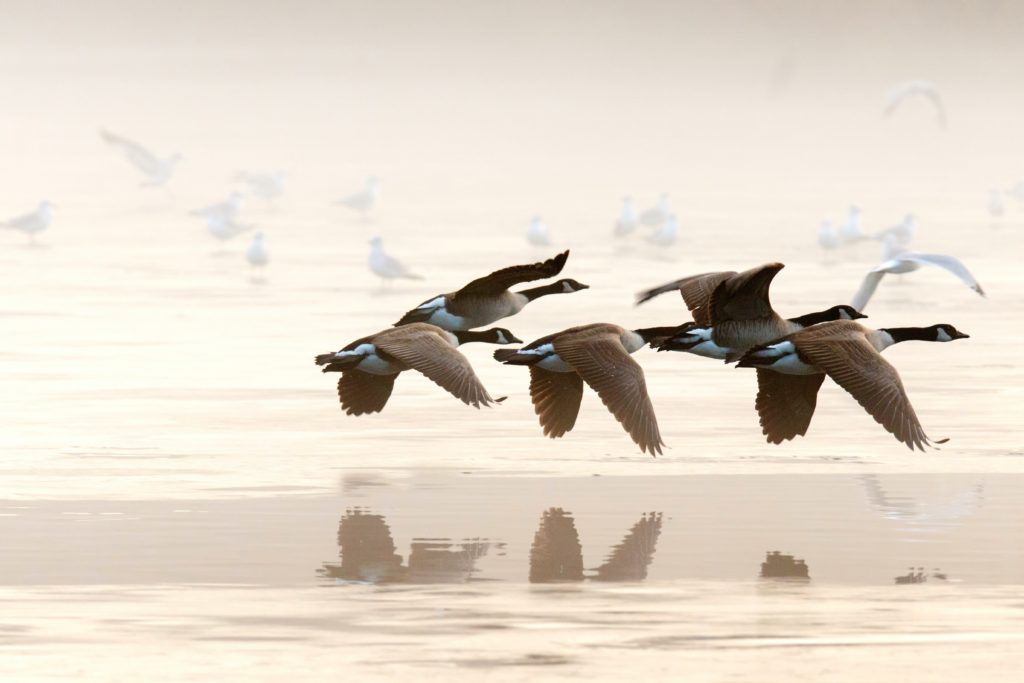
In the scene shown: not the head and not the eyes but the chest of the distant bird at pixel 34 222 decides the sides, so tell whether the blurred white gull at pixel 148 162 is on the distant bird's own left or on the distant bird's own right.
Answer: on the distant bird's own left

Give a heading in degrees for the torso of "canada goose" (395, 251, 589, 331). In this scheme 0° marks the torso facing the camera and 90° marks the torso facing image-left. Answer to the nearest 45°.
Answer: approximately 270°

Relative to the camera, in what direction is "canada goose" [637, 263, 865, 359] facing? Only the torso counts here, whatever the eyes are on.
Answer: to the viewer's right

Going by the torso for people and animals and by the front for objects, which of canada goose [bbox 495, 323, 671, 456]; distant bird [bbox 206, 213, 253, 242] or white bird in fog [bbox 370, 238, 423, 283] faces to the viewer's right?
the canada goose

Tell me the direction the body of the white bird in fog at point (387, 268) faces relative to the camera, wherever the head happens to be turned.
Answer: to the viewer's left

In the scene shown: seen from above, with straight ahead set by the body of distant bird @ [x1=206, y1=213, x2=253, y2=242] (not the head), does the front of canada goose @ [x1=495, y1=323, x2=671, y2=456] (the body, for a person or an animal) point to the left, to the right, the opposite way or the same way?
the opposite way

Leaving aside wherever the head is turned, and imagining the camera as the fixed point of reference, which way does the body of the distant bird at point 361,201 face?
to the viewer's right

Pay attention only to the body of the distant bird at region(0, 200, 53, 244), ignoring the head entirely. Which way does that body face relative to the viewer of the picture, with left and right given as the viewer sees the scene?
facing to the right of the viewer

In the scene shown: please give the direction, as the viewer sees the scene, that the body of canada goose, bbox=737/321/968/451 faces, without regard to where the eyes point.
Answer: to the viewer's right

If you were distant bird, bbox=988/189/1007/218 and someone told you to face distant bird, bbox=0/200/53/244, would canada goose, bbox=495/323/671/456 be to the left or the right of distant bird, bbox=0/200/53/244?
left
